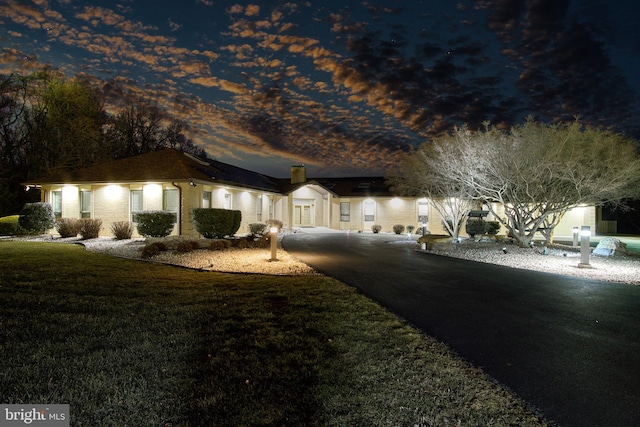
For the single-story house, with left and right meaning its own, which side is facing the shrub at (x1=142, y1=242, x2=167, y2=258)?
front

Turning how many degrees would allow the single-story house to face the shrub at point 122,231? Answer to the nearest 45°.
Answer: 0° — it already faces it

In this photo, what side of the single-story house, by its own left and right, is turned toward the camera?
front

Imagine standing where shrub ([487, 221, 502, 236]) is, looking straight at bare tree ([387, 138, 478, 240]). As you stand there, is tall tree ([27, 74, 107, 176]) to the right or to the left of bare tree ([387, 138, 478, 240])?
right

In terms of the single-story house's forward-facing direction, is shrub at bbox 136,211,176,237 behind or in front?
in front

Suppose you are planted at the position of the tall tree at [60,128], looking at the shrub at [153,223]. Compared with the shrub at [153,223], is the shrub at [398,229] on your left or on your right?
left

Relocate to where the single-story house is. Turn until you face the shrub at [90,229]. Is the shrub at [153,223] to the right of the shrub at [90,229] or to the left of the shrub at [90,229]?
left

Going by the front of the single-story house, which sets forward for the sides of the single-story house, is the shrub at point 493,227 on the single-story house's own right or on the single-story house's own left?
on the single-story house's own left

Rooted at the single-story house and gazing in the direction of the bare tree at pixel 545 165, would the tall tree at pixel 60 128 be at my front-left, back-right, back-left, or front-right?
back-left

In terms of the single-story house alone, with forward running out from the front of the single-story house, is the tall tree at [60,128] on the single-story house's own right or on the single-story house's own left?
on the single-story house's own right

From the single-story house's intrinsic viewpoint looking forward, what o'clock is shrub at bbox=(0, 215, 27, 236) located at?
The shrub is roughly at 3 o'clock from the single-story house.

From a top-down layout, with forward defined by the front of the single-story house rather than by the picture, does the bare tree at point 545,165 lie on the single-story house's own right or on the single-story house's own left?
on the single-story house's own left

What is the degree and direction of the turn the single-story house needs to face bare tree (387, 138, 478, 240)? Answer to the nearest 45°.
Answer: approximately 90° to its left

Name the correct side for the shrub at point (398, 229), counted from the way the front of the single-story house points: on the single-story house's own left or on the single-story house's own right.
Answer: on the single-story house's own left
